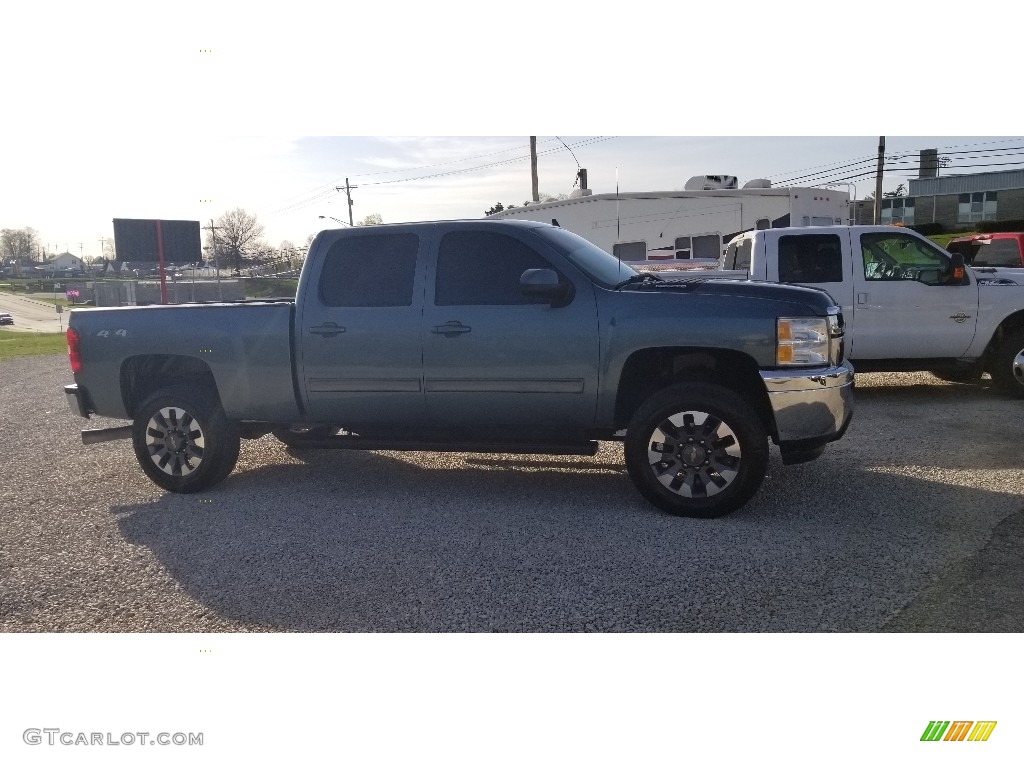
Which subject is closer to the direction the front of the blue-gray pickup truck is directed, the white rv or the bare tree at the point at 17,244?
the white rv

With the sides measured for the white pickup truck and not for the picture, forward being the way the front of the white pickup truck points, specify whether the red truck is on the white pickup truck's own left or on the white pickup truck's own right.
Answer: on the white pickup truck's own left

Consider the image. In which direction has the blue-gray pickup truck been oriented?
to the viewer's right

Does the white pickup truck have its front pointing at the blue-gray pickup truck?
no

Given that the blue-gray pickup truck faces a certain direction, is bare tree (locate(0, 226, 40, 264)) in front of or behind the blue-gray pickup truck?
behind

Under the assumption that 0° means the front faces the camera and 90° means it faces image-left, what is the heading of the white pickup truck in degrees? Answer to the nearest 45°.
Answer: approximately 270°

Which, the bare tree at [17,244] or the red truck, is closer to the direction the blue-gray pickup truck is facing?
the red truck

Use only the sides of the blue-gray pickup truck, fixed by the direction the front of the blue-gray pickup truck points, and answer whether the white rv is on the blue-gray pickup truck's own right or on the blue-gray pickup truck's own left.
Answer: on the blue-gray pickup truck's own left

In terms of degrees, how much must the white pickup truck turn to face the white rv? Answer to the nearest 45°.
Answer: approximately 135° to its left

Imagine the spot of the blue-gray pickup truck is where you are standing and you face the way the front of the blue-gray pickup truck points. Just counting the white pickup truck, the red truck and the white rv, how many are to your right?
0

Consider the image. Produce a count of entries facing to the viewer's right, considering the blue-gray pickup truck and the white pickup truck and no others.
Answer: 2

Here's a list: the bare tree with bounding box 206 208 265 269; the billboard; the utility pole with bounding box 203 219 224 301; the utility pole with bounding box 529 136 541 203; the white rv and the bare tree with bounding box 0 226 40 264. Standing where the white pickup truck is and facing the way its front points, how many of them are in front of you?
0
